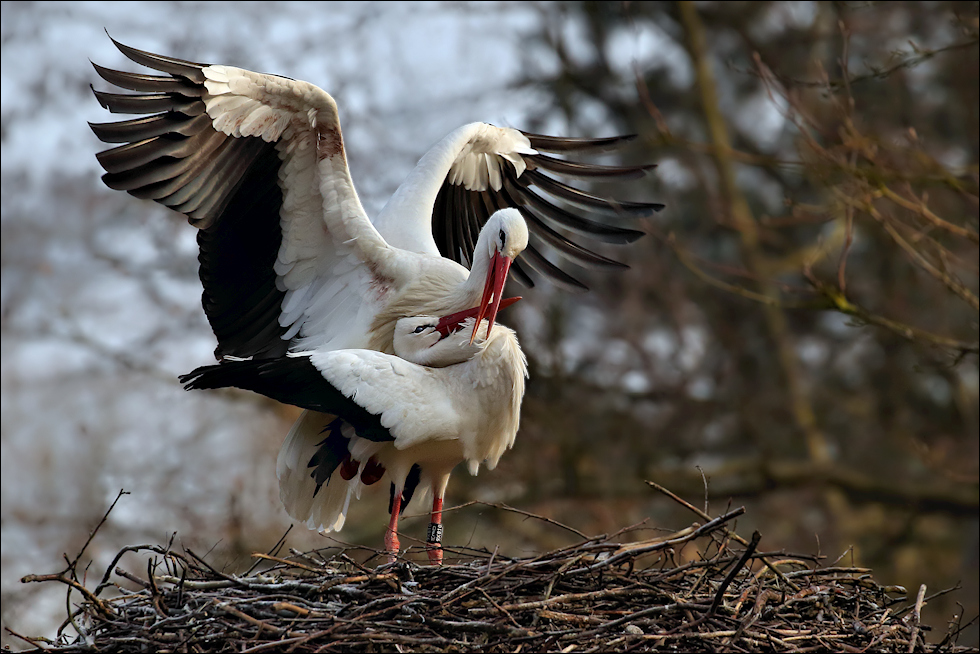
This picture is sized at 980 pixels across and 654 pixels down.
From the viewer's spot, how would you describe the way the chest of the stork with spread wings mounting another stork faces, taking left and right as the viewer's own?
facing the viewer and to the right of the viewer

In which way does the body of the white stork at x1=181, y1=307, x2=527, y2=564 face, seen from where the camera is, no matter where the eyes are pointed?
to the viewer's right
